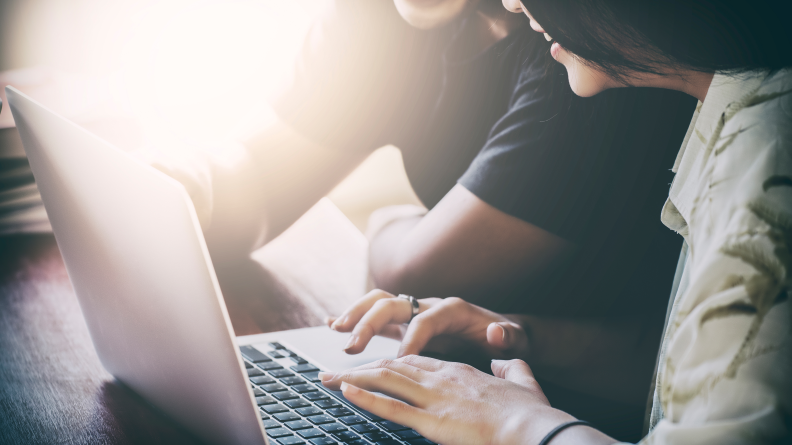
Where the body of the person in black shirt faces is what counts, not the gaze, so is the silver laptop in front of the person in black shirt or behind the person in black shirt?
in front

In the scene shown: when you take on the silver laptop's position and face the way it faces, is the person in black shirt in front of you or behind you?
in front

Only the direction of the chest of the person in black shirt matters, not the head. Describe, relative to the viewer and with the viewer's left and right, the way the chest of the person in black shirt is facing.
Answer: facing the viewer and to the left of the viewer

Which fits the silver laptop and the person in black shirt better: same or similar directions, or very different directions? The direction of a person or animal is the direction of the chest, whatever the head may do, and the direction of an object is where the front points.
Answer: very different directions
